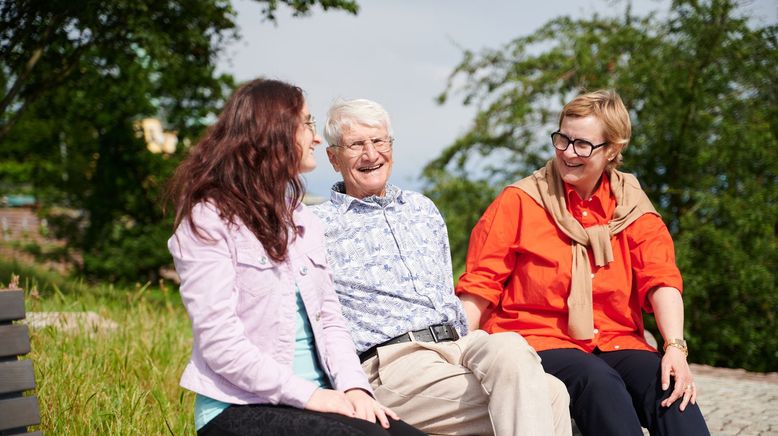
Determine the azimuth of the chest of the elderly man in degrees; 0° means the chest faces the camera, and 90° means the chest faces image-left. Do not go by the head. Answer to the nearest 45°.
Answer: approximately 315°

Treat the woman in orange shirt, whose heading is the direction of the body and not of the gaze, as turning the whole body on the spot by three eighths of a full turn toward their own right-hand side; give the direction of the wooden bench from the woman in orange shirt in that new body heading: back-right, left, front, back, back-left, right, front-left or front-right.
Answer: left

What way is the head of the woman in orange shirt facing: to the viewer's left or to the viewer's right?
to the viewer's left

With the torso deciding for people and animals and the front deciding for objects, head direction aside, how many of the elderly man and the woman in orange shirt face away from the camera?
0

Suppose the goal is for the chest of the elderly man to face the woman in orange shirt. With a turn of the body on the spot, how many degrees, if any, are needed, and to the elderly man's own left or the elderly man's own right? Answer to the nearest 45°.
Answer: approximately 90° to the elderly man's own left

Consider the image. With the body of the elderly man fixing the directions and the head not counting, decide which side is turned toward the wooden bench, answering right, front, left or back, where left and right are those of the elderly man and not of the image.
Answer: right

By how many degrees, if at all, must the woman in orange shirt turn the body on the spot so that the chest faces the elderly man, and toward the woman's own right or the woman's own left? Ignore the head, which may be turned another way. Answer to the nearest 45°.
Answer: approximately 45° to the woman's own right
